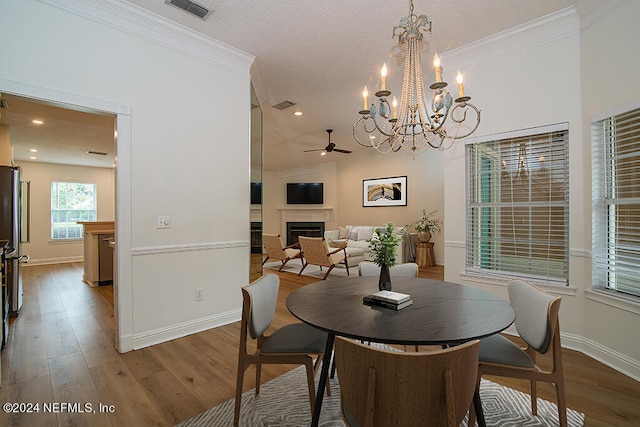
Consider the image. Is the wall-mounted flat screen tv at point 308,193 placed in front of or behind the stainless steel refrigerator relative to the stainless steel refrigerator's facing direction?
in front

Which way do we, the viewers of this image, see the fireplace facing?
facing the viewer

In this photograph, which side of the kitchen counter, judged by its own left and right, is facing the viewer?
front

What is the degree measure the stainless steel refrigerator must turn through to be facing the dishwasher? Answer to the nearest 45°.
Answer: approximately 45° to its left

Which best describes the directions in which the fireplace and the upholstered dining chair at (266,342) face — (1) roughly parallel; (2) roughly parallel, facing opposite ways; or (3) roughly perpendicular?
roughly perpendicular

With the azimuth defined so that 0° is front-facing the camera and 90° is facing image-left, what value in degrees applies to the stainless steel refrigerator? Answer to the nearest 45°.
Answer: approximately 270°

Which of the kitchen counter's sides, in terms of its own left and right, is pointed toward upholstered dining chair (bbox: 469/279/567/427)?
front

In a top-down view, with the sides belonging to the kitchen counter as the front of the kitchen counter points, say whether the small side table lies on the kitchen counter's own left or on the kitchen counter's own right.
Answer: on the kitchen counter's own left

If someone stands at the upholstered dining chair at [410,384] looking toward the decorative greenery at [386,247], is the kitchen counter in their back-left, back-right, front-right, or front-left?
front-left

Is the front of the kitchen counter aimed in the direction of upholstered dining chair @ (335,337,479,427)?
yes

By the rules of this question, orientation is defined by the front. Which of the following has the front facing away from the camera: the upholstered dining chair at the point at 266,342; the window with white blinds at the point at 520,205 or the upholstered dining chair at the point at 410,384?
the upholstered dining chair at the point at 410,384

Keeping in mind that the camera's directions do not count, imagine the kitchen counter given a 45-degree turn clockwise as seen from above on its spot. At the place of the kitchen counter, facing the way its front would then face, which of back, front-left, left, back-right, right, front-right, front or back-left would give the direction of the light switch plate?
front-left

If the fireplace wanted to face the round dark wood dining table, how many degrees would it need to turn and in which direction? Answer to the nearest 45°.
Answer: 0° — it already faces it
